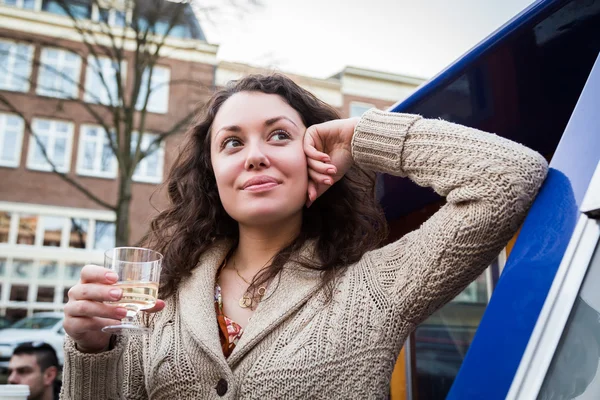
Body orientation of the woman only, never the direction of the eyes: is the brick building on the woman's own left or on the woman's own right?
on the woman's own right

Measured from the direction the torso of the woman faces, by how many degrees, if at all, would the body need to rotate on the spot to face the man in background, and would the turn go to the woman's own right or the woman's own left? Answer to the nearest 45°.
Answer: approximately 90° to the woman's own right

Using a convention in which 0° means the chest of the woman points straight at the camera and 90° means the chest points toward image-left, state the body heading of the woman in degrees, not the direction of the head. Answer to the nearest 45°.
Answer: approximately 45°
